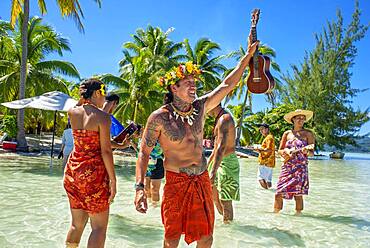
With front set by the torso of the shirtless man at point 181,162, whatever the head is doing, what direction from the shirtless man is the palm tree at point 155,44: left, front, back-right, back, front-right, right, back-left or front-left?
back-left

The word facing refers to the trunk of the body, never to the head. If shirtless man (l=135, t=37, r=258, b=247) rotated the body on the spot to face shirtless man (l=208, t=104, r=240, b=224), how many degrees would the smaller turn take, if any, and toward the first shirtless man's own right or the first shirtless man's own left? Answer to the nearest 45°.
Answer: approximately 135° to the first shirtless man's own left

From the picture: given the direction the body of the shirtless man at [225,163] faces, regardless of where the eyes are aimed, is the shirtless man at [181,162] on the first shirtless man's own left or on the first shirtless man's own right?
on the first shirtless man's own left

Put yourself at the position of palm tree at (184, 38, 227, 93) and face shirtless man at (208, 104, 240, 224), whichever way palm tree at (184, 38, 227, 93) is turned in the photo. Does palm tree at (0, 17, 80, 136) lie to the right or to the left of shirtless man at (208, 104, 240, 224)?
right
